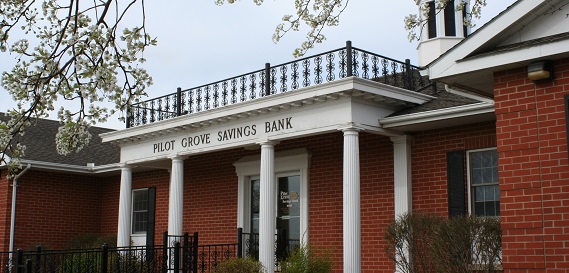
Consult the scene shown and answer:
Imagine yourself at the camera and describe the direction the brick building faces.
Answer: facing the viewer and to the left of the viewer
